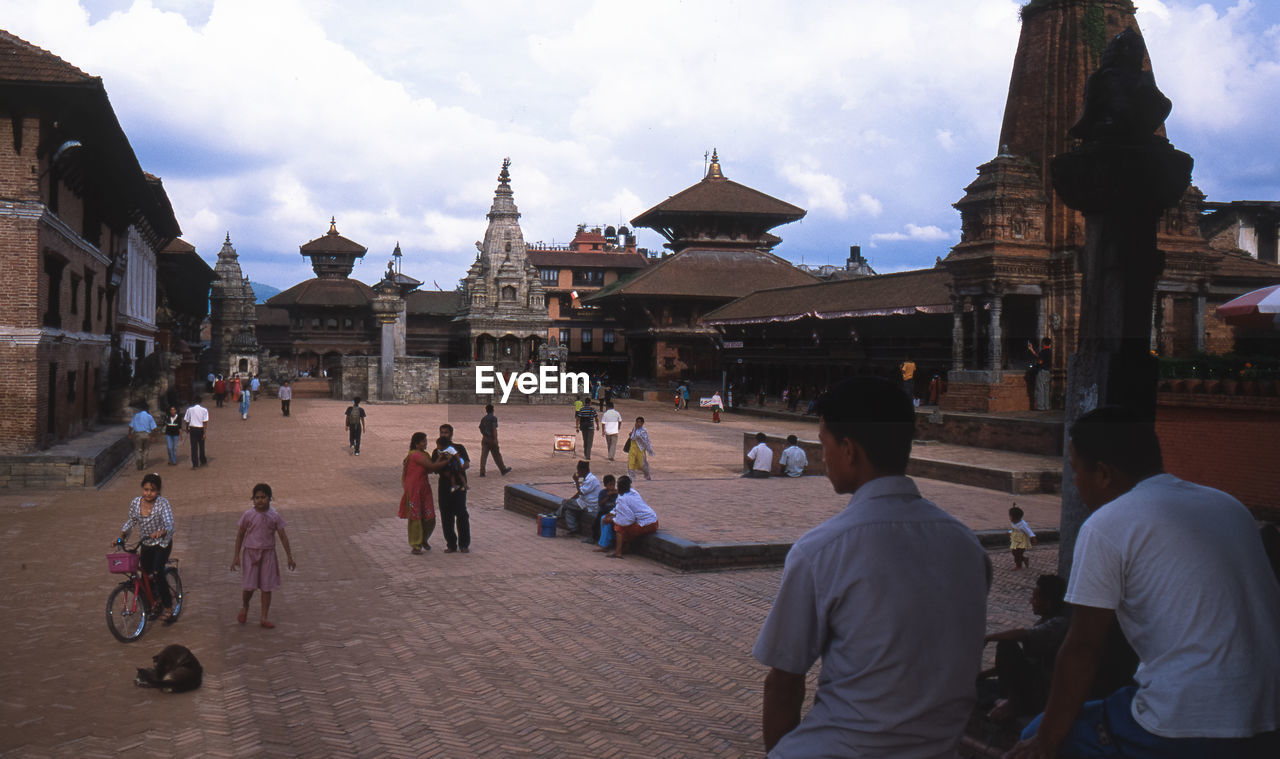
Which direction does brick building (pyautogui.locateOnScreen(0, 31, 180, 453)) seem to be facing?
to the viewer's right

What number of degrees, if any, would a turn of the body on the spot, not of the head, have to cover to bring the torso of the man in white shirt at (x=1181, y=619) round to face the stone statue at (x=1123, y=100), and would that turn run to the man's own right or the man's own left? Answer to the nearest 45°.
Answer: approximately 45° to the man's own right

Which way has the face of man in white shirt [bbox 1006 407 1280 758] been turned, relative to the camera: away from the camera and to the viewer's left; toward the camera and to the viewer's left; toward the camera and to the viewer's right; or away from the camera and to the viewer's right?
away from the camera and to the viewer's left

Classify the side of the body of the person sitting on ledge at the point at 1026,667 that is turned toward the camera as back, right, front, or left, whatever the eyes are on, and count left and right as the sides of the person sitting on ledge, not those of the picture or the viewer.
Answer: left

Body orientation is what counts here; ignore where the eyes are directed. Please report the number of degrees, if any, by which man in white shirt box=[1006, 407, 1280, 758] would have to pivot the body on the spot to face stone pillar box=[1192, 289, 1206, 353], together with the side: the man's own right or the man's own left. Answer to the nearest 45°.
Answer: approximately 45° to the man's own right
